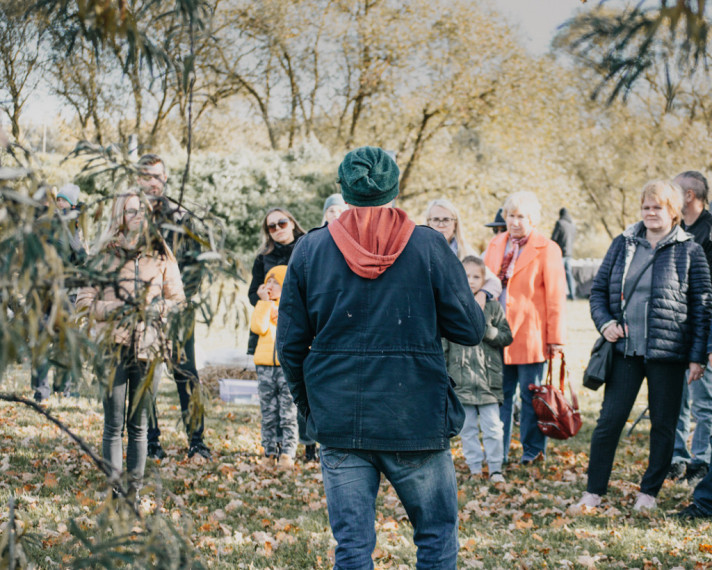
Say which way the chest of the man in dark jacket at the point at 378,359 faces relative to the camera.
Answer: away from the camera

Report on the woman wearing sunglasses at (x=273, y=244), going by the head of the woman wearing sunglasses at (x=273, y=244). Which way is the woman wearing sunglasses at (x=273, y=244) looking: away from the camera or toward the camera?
toward the camera

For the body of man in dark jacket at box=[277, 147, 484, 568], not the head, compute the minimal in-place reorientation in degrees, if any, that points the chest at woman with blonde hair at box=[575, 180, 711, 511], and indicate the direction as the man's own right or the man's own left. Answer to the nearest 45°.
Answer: approximately 45° to the man's own right

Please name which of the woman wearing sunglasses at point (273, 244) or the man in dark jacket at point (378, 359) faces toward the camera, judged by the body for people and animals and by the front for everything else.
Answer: the woman wearing sunglasses

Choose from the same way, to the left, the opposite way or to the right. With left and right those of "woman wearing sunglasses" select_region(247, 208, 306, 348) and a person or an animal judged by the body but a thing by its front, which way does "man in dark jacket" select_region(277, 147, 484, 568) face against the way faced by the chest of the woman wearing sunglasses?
the opposite way

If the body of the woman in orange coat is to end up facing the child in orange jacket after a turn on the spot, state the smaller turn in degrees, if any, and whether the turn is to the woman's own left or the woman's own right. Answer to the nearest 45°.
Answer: approximately 45° to the woman's own right

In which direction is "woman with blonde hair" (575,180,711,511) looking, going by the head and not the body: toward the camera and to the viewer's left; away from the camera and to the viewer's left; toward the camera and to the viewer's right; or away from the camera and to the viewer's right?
toward the camera and to the viewer's left

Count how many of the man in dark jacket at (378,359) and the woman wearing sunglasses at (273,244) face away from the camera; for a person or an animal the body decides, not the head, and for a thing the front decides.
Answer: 1

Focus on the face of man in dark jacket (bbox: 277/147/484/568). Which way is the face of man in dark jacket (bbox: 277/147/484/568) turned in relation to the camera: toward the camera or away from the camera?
away from the camera

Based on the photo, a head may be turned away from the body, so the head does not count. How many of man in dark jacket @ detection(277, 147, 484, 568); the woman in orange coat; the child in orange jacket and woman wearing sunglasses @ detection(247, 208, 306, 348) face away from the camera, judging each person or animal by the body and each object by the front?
1

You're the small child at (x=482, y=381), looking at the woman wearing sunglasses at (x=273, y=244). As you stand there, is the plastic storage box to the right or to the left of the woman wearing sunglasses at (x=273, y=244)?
right

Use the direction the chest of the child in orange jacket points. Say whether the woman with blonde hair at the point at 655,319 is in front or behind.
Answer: in front

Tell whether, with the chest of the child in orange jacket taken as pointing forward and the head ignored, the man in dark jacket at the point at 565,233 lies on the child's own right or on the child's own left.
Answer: on the child's own left

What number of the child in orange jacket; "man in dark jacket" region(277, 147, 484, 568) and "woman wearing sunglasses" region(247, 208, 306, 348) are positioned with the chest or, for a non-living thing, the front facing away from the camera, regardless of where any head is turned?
1

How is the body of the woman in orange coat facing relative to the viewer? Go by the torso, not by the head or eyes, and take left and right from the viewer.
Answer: facing the viewer and to the left of the viewer

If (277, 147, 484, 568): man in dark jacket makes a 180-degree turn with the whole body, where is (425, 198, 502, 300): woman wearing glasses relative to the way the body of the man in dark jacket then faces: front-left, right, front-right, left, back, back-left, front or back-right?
back

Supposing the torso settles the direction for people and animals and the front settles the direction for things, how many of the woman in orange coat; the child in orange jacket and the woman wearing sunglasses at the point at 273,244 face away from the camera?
0
